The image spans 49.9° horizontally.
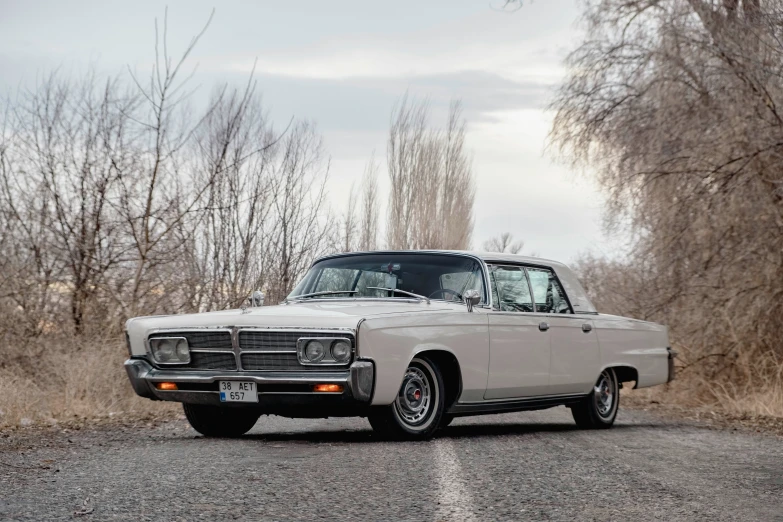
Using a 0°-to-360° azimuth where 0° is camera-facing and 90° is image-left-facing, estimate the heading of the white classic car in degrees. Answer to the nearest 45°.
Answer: approximately 45°

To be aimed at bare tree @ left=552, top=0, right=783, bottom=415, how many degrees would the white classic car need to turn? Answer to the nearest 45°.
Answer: approximately 180°
